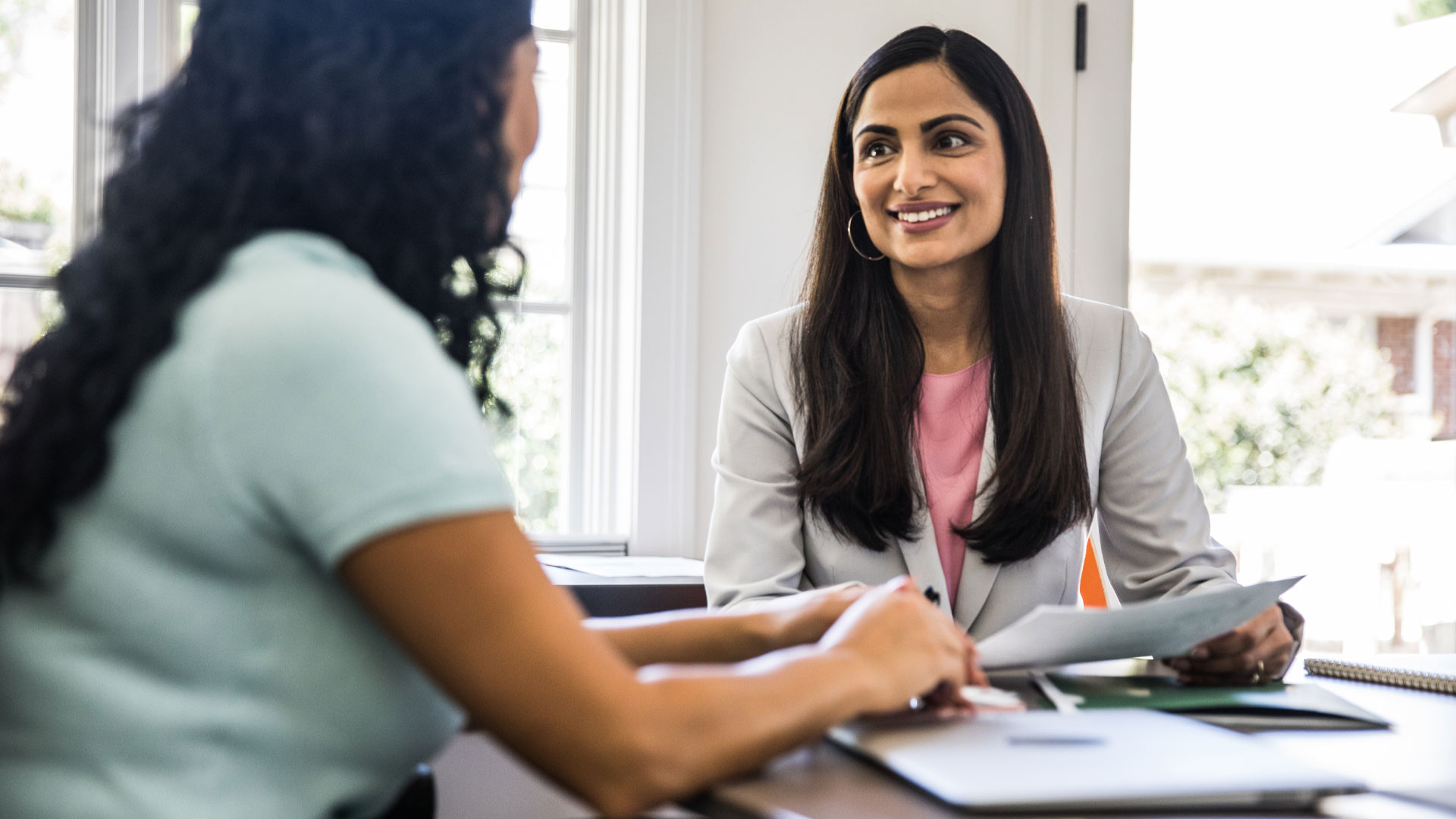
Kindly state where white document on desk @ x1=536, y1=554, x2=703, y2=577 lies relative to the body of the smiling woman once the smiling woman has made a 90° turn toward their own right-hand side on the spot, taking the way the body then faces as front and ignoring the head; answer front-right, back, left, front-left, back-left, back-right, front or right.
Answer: front-right

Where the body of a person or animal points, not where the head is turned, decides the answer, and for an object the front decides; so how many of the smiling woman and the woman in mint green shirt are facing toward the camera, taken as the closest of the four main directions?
1

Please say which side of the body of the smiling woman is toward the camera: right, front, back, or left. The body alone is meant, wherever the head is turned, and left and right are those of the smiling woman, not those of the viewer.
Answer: front

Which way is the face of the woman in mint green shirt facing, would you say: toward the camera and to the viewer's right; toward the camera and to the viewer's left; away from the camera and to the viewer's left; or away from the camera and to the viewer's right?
away from the camera and to the viewer's right

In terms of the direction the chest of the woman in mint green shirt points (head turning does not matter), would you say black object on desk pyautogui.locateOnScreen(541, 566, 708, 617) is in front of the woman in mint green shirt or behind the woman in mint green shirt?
in front

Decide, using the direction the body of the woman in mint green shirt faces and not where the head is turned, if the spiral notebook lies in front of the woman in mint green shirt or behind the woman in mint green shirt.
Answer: in front

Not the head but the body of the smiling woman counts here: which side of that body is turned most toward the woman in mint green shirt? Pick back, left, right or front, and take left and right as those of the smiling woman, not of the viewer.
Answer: front

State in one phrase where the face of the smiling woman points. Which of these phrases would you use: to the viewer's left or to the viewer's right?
to the viewer's left

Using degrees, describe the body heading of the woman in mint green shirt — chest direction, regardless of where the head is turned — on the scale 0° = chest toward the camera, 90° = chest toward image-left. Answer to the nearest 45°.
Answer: approximately 225°

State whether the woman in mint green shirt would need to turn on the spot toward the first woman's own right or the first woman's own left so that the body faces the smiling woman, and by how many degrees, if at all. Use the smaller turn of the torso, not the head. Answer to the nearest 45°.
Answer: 0° — they already face them
